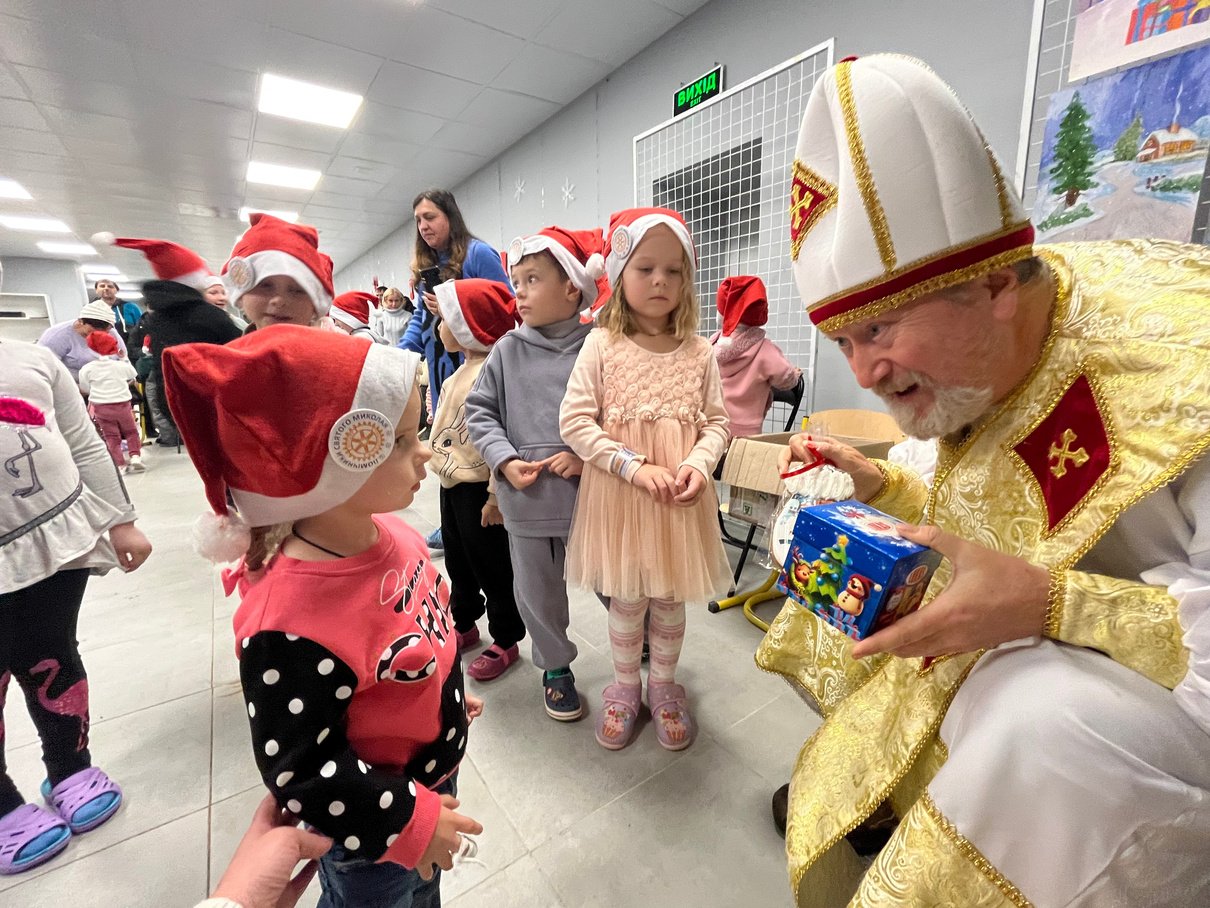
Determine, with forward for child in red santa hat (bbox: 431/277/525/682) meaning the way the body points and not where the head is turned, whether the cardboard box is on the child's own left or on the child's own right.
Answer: on the child's own left

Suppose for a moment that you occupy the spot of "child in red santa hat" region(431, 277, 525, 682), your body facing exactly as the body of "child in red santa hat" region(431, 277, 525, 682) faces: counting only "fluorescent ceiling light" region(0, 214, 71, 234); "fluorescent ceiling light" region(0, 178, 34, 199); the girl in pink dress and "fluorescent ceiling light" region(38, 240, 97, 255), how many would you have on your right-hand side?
3

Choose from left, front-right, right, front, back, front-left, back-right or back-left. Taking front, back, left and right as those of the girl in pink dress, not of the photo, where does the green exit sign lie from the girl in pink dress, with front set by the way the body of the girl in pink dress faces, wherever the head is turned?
back

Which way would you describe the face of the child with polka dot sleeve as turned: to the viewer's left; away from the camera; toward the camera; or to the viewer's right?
to the viewer's right

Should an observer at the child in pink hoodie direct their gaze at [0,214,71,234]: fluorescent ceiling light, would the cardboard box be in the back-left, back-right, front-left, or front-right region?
back-left

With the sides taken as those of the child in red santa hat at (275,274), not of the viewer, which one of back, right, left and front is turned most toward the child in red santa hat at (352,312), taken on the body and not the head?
back

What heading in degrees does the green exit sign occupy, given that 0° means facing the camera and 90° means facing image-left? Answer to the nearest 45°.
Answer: approximately 45°

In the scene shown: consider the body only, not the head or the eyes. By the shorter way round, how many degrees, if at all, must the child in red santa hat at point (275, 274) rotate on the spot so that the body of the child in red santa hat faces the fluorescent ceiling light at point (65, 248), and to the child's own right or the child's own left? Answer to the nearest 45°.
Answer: approximately 180°

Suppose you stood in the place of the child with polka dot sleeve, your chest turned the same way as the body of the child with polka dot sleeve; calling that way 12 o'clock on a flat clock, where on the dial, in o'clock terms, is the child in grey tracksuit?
The child in grey tracksuit is roughly at 9 o'clock from the child with polka dot sleeve.
